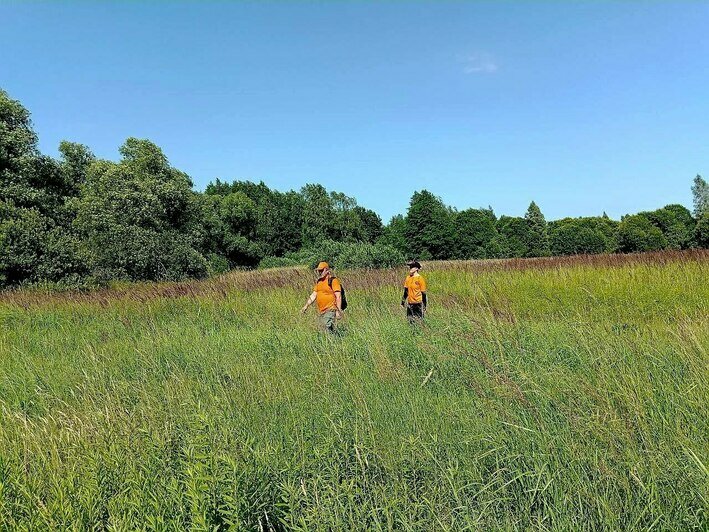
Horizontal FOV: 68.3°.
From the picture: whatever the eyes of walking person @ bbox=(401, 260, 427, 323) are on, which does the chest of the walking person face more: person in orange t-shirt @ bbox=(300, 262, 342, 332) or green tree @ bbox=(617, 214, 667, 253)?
the person in orange t-shirt

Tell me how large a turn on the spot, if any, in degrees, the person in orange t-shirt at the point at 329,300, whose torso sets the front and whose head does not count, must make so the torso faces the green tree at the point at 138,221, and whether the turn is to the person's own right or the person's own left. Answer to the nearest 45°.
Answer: approximately 90° to the person's own right

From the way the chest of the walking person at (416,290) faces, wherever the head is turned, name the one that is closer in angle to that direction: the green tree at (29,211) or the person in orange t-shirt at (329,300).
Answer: the person in orange t-shirt

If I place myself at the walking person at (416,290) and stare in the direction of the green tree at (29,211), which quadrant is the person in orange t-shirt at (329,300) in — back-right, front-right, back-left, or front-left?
front-left

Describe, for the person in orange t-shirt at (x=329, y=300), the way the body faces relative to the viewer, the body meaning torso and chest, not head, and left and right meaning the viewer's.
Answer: facing the viewer and to the left of the viewer

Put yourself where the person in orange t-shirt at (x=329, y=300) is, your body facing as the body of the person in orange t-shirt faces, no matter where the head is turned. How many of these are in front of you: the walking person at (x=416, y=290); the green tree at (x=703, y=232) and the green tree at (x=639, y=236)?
0

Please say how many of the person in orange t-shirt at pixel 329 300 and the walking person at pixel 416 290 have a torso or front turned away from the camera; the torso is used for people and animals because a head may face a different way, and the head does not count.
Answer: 0

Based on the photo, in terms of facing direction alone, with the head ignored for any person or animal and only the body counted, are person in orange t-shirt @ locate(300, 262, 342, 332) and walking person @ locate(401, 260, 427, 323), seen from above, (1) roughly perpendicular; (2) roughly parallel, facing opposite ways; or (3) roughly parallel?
roughly parallel

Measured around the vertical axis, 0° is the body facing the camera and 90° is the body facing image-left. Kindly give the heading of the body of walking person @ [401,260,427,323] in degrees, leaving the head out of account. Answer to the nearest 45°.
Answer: approximately 45°

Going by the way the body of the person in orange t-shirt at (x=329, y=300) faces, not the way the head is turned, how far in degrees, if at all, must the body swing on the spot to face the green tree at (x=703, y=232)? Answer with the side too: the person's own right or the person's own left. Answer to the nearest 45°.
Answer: approximately 180°

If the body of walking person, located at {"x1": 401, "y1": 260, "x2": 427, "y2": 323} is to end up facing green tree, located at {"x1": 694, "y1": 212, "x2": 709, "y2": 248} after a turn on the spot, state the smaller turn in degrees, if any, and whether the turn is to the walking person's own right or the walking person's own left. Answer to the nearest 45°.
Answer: approximately 180°

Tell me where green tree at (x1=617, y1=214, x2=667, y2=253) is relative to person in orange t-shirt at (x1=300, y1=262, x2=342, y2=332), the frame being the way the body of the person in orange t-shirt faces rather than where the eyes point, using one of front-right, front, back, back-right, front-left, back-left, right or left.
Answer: back

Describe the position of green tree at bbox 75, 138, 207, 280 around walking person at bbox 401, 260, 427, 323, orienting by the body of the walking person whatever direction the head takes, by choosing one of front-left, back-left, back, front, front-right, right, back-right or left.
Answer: right
